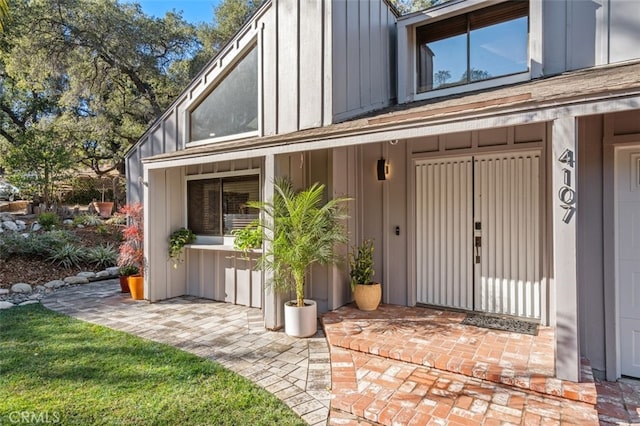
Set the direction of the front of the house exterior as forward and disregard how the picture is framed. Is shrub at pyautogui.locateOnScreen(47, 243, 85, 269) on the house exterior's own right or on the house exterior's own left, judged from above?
on the house exterior's own right

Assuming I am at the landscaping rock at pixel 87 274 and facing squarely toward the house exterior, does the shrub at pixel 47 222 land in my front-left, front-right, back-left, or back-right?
back-left

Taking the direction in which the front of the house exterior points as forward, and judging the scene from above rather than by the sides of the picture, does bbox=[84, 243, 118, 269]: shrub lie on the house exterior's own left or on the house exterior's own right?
on the house exterior's own right

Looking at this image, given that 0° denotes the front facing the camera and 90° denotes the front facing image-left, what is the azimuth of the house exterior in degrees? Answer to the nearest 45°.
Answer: approximately 45°

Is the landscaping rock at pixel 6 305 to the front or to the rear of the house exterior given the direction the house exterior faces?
to the front

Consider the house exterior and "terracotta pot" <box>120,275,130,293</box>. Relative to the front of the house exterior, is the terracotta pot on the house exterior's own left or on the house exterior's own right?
on the house exterior's own right

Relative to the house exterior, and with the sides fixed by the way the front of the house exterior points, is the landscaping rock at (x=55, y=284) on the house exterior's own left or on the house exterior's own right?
on the house exterior's own right

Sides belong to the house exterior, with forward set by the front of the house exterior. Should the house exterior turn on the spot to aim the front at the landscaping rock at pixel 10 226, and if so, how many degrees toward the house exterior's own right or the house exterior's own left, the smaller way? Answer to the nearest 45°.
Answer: approximately 45° to the house exterior's own right
